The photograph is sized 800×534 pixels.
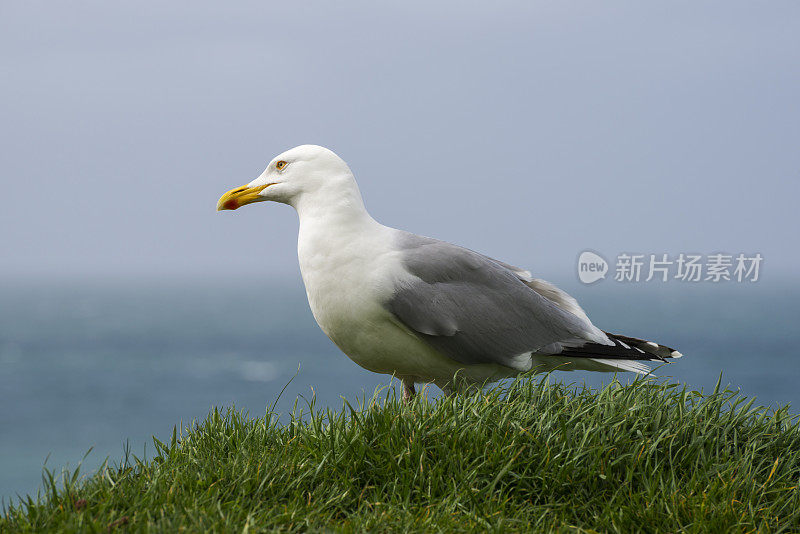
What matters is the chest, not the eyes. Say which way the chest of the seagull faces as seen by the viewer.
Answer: to the viewer's left
